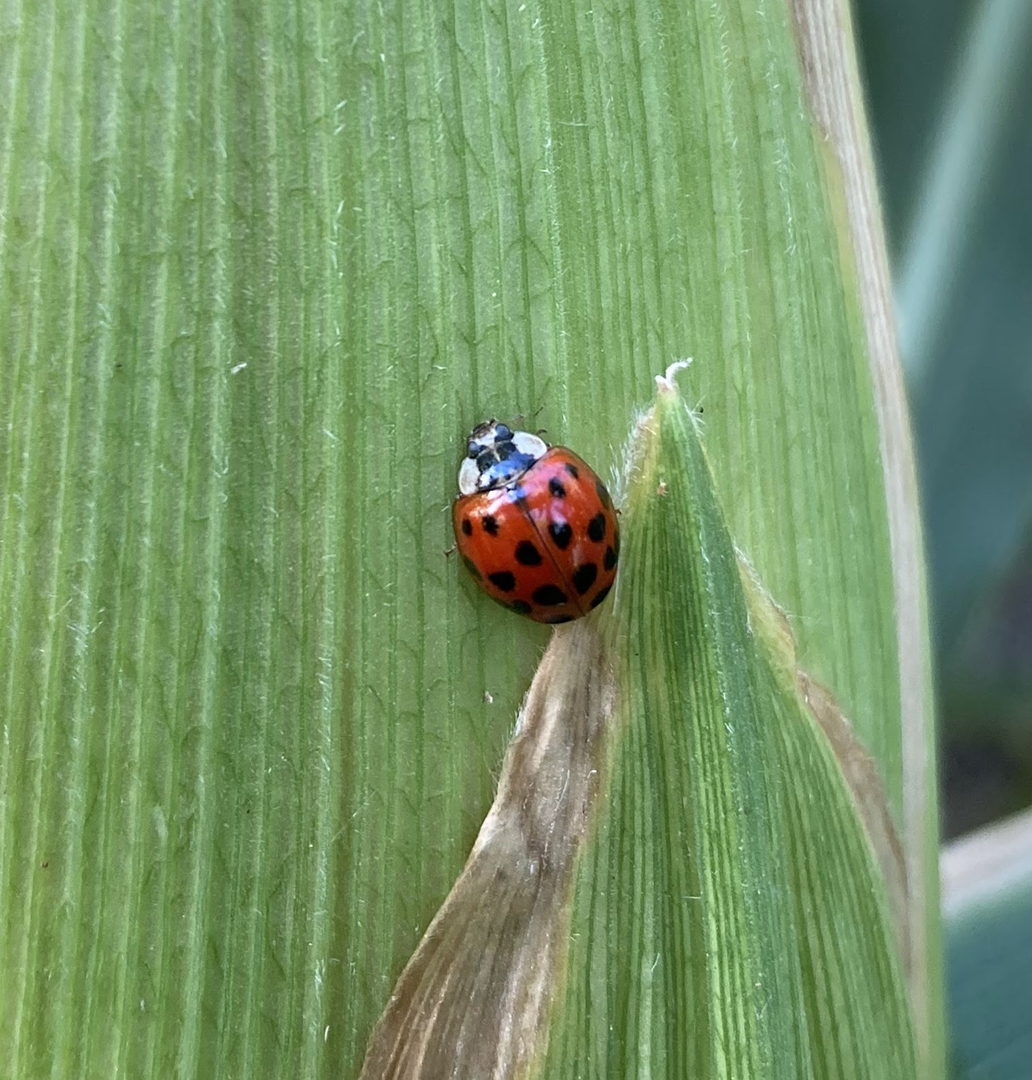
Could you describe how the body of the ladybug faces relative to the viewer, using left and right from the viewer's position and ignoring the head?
facing away from the viewer and to the left of the viewer
